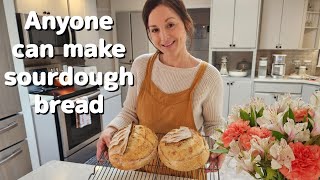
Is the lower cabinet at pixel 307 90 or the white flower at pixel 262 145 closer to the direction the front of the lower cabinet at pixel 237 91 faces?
the white flower

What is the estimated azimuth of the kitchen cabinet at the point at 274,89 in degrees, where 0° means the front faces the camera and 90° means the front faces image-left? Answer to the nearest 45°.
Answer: approximately 0°

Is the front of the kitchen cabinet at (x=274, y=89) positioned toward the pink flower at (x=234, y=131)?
yes

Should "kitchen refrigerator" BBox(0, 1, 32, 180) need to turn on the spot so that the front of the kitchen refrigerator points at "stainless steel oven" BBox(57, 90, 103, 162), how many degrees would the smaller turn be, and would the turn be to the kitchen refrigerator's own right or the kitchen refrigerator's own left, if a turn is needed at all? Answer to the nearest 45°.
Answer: approximately 90° to the kitchen refrigerator's own left

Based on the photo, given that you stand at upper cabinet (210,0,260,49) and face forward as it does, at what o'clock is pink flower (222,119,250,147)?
The pink flower is roughly at 12 o'clock from the upper cabinet.

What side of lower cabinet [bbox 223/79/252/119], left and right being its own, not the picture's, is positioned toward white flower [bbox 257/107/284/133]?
front

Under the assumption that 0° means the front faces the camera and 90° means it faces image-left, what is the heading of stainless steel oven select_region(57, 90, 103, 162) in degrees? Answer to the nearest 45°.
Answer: approximately 315°

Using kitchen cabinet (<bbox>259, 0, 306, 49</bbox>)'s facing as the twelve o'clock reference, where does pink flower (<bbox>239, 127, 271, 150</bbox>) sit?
The pink flower is roughly at 12 o'clock from the kitchen cabinet.

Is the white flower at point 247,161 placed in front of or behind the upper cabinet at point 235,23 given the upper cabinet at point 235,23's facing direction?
in front

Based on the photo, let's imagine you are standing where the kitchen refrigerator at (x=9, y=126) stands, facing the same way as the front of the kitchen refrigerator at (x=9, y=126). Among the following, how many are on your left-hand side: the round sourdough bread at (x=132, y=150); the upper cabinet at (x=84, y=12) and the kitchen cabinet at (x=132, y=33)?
2

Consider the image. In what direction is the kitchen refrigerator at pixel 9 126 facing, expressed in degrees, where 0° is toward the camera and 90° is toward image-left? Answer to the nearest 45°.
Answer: approximately 315°

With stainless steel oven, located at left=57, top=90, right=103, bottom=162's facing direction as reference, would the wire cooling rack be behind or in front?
in front

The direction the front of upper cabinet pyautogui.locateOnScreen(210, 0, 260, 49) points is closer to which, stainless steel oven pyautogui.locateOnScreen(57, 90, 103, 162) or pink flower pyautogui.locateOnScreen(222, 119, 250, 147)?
the pink flower
